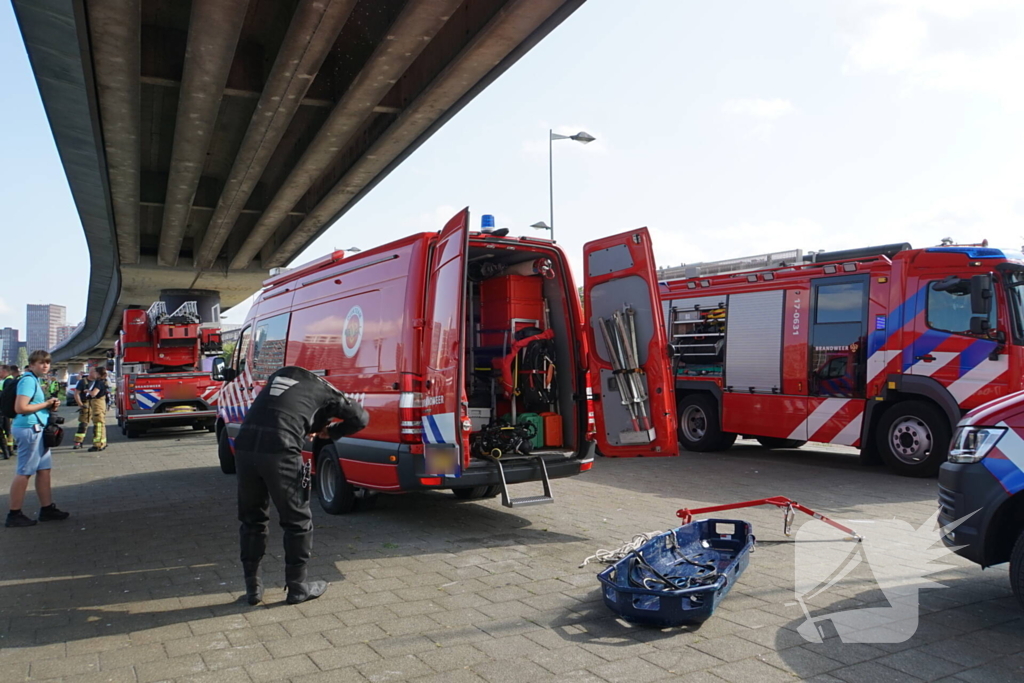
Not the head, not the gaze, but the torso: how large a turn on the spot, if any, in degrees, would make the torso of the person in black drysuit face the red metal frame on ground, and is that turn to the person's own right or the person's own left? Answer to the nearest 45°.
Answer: approximately 45° to the person's own right

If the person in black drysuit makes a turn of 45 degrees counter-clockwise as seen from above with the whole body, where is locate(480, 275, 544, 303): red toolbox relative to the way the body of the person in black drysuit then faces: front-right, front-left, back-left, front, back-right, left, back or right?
front-right

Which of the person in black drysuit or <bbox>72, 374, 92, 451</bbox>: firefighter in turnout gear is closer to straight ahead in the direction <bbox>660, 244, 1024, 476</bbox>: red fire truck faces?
the person in black drysuit

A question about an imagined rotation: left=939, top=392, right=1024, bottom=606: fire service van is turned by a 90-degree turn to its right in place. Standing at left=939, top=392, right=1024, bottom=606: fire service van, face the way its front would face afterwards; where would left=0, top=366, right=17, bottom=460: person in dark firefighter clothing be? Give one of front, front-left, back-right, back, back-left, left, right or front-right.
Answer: front-left

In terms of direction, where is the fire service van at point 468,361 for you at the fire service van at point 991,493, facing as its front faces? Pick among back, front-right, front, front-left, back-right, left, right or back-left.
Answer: front-right

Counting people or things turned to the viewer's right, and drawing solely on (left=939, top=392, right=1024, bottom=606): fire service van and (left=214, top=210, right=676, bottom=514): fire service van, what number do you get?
0

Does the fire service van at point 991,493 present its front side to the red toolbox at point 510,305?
no

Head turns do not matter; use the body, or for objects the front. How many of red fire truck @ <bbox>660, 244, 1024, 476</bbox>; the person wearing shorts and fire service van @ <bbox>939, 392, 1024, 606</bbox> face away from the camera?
0

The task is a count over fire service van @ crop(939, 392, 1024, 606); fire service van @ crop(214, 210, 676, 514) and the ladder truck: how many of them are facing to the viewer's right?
0

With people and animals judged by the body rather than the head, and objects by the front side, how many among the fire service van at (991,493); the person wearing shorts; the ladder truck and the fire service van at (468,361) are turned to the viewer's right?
1

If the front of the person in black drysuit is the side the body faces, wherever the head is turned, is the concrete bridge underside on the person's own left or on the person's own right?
on the person's own left

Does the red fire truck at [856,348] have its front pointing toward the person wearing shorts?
no

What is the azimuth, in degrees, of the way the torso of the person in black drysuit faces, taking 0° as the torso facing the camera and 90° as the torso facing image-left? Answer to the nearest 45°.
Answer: approximately 225°

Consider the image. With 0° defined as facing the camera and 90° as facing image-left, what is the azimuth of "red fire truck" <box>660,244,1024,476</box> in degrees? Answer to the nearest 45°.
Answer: approximately 315°

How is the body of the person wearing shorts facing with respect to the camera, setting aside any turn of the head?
to the viewer's right
